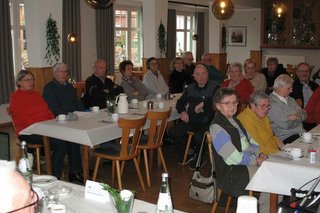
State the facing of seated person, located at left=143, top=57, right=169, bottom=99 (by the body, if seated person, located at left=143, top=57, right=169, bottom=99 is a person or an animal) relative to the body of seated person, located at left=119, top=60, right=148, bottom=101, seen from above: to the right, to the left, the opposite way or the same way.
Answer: the same way

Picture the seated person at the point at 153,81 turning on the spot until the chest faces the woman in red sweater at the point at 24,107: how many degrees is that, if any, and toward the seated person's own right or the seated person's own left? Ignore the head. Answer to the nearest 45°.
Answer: approximately 90° to the seated person's own right

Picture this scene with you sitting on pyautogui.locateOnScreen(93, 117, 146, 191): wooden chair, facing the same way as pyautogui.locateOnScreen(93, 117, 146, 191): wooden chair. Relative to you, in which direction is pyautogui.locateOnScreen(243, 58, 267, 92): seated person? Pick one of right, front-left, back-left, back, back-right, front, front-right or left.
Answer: right

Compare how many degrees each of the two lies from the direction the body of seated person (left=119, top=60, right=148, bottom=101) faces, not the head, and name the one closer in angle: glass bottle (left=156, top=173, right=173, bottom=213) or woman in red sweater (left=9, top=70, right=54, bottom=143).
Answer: the glass bottle

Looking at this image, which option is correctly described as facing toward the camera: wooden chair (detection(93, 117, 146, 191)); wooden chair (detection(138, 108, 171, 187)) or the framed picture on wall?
the framed picture on wall

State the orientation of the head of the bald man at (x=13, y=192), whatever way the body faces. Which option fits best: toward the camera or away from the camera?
away from the camera

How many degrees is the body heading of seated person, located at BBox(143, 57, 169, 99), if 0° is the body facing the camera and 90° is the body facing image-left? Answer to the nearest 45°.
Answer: approximately 315°

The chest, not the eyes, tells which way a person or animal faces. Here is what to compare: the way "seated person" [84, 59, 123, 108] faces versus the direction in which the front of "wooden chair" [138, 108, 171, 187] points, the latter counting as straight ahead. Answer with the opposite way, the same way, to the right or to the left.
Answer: the opposite way

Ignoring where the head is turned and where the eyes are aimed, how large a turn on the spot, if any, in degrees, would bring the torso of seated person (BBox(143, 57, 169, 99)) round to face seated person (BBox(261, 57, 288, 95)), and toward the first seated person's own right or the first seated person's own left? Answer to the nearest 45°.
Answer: approximately 45° to the first seated person's own left

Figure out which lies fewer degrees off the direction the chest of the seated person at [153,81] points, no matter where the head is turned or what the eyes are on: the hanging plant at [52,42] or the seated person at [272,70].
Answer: the seated person

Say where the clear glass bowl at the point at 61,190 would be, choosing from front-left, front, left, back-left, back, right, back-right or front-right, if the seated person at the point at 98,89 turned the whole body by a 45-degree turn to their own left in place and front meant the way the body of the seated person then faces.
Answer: right

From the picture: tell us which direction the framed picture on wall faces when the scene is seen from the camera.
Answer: facing the viewer

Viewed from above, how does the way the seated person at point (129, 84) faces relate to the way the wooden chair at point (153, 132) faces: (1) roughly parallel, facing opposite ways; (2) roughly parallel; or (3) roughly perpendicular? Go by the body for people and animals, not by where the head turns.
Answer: roughly parallel, facing opposite ways

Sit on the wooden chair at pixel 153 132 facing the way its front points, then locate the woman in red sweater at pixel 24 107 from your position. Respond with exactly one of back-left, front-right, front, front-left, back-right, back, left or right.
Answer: front-left
